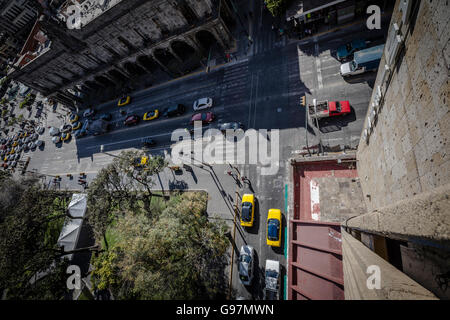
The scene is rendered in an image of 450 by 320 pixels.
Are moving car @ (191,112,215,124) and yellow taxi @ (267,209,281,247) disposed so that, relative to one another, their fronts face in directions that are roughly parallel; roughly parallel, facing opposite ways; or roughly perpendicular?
roughly perpendicular

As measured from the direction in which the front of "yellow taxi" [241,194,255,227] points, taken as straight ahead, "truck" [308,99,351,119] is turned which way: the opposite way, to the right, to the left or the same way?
to the right

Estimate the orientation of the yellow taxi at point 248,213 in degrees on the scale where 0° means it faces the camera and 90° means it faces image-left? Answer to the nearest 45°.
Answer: approximately 180°

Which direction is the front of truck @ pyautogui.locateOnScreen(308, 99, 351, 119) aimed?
to the viewer's right

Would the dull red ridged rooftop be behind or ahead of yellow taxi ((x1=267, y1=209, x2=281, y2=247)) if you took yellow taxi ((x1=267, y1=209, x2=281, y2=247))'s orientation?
behind

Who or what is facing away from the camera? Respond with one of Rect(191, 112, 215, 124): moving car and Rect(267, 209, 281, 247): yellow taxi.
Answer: the yellow taxi

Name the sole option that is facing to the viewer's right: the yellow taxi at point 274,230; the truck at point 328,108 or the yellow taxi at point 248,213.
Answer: the truck

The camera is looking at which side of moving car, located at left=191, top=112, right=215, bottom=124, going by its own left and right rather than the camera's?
right

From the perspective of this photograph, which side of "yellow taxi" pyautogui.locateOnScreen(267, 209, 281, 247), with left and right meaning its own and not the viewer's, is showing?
back
